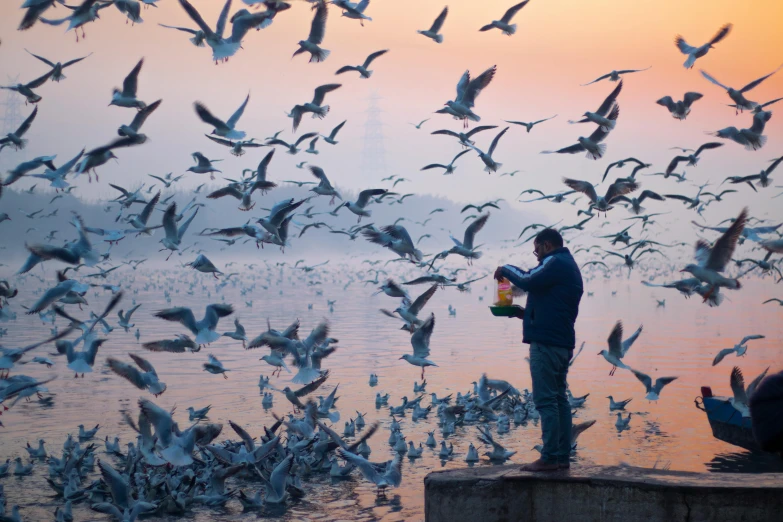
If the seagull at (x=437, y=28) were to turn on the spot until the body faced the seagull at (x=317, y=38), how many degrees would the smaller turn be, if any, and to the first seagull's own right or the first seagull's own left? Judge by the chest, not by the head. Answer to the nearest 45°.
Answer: approximately 45° to the first seagull's own left

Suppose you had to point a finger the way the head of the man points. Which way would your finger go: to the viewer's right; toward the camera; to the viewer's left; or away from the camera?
to the viewer's left

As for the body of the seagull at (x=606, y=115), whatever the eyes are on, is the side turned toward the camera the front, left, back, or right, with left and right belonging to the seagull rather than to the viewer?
left

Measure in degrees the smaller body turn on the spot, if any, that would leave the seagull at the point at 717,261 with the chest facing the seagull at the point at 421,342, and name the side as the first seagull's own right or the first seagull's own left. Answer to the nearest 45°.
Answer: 0° — it already faces it

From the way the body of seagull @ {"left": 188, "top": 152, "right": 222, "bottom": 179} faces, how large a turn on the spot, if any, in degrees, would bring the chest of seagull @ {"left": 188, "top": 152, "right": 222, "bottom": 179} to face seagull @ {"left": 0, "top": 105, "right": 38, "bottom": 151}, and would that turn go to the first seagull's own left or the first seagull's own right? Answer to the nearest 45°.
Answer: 0° — it already faces it

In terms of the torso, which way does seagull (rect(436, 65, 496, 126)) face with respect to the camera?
to the viewer's left

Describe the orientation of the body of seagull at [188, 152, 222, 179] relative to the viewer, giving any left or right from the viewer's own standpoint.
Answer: facing to the left of the viewer
